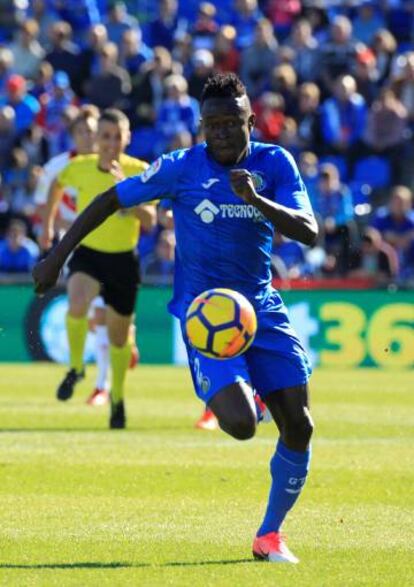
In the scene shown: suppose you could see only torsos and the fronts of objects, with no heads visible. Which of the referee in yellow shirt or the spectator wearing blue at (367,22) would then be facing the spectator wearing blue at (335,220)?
the spectator wearing blue at (367,22)

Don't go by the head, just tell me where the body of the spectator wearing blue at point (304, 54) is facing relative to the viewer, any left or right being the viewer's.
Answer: facing the viewer

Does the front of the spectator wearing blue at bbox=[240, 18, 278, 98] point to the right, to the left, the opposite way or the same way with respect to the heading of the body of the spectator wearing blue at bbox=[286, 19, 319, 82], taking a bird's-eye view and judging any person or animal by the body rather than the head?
the same way

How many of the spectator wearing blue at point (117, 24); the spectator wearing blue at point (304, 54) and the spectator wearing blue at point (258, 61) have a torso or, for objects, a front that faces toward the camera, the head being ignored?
3

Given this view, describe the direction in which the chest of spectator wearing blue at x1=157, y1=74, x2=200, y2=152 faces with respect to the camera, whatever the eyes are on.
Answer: toward the camera

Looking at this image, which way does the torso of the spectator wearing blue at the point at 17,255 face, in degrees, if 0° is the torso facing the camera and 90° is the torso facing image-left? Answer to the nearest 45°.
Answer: approximately 0°

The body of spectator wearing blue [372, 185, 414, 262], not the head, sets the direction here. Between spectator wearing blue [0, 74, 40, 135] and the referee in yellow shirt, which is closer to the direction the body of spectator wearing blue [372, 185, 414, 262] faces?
the referee in yellow shirt

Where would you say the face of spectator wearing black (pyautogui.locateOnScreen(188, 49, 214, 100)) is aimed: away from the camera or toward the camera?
toward the camera

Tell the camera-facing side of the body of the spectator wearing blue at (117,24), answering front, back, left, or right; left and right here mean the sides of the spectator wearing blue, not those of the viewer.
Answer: front

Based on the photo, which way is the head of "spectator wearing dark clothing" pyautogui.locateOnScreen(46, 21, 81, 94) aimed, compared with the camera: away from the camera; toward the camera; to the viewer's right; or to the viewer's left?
toward the camera

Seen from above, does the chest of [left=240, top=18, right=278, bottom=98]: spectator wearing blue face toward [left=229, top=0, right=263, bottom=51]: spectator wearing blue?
no

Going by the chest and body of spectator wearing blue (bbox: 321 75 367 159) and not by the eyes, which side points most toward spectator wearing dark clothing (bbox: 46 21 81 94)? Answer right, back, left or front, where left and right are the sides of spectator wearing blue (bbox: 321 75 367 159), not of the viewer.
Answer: right

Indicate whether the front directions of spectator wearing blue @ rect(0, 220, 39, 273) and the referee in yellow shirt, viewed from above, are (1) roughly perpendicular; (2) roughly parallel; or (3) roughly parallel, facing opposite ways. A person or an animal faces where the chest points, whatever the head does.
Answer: roughly parallel

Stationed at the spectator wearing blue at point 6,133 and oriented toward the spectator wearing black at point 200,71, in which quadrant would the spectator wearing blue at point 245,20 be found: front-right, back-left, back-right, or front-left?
front-left

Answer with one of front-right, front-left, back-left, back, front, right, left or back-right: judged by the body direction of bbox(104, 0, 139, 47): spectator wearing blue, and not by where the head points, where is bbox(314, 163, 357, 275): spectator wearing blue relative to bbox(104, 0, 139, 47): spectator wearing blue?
front-left

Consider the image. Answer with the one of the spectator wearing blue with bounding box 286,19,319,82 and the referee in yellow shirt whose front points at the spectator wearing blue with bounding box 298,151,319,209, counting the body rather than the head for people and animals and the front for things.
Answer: the spectator wearing blue with bounding box 286,19,319,82

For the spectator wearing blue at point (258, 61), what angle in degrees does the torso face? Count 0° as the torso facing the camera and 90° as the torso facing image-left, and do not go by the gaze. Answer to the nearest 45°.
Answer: approximately 0°

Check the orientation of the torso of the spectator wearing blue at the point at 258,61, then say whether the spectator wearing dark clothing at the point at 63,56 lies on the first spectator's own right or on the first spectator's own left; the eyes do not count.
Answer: on the first spectator's own right

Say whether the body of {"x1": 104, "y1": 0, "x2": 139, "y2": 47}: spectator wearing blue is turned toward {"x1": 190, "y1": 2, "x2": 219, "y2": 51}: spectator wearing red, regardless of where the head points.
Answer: no
